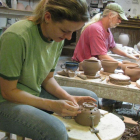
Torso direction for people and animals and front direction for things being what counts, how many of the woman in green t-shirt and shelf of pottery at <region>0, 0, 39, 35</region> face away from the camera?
0

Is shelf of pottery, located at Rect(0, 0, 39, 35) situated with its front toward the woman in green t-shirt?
yes

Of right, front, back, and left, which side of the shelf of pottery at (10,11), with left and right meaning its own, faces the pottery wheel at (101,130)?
front

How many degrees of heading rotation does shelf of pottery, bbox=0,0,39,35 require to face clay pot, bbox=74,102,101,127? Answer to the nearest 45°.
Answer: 0° — it already faces it

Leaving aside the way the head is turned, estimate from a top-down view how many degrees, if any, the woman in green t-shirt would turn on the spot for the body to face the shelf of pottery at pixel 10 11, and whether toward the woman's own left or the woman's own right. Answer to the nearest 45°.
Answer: approximately 135° to the woman's own left

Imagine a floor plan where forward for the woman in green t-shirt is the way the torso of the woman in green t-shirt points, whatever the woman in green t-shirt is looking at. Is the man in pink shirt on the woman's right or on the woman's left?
on the woman's left

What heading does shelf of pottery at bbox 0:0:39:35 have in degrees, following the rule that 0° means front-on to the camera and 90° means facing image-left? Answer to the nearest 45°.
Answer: approximately 0°

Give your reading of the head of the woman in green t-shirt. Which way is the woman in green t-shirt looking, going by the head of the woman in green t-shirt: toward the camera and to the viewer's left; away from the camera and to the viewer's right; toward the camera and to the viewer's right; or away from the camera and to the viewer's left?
toward the camera and to the viewer's right

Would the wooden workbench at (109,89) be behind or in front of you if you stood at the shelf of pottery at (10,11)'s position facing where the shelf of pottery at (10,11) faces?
in front
